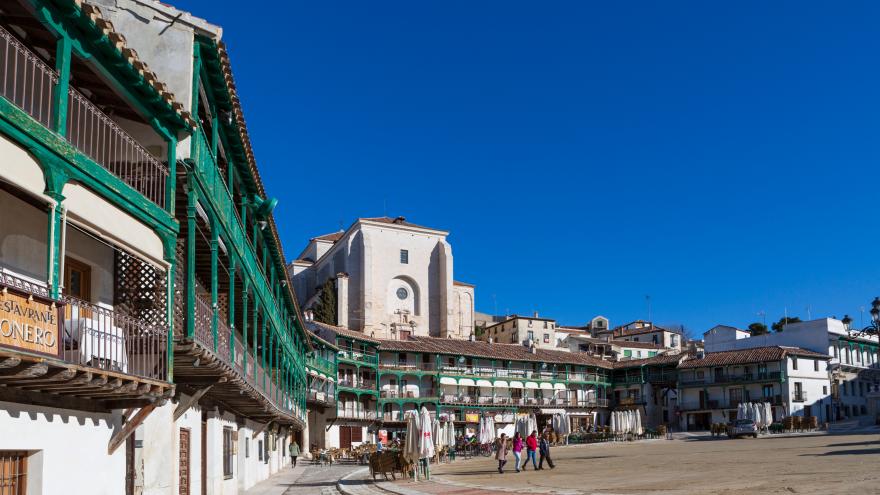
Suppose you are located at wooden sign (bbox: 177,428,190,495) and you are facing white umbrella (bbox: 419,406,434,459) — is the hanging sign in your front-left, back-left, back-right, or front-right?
back-right

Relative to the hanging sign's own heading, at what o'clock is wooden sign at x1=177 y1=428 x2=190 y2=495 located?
The wooden sign is roughly at 8 o'clock from the hanging sign.

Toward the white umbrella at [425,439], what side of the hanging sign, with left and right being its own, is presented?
left
